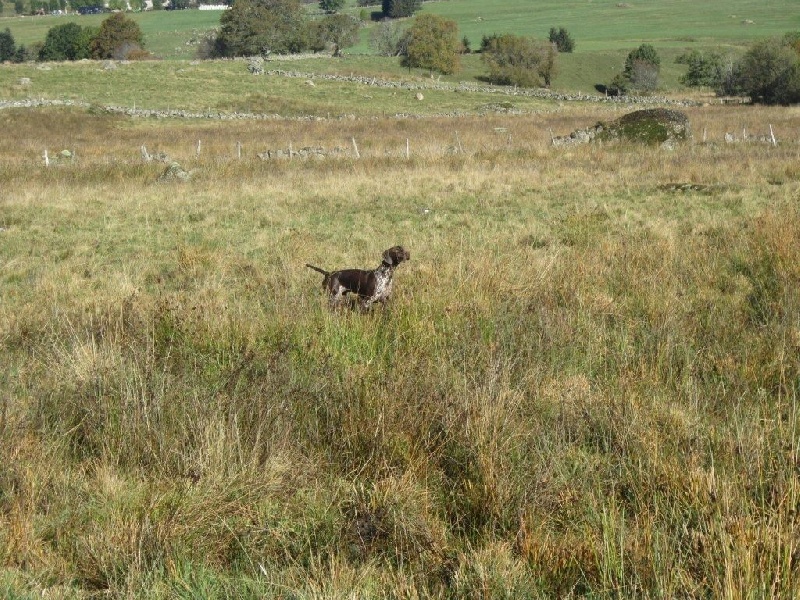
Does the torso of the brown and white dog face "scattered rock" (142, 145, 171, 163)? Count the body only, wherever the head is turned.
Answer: no

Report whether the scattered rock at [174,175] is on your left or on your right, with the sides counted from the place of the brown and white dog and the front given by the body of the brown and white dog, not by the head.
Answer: on your left

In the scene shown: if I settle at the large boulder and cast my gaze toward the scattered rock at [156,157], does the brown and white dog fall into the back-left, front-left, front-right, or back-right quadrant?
front-left

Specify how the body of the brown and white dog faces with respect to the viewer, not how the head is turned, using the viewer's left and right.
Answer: facing to the right of the viewer

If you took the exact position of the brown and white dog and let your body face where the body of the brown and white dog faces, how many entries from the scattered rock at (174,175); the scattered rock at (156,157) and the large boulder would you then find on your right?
0

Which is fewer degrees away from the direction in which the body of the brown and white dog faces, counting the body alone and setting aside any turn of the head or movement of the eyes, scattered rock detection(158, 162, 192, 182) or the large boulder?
the large boulder

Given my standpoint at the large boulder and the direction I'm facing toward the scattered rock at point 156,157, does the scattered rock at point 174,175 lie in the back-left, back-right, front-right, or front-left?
front-left

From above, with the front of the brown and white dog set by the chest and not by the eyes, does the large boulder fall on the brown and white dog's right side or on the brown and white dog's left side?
on the brown and white dog's left side

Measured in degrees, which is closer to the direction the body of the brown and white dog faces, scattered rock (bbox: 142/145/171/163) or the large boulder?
the large boulder
